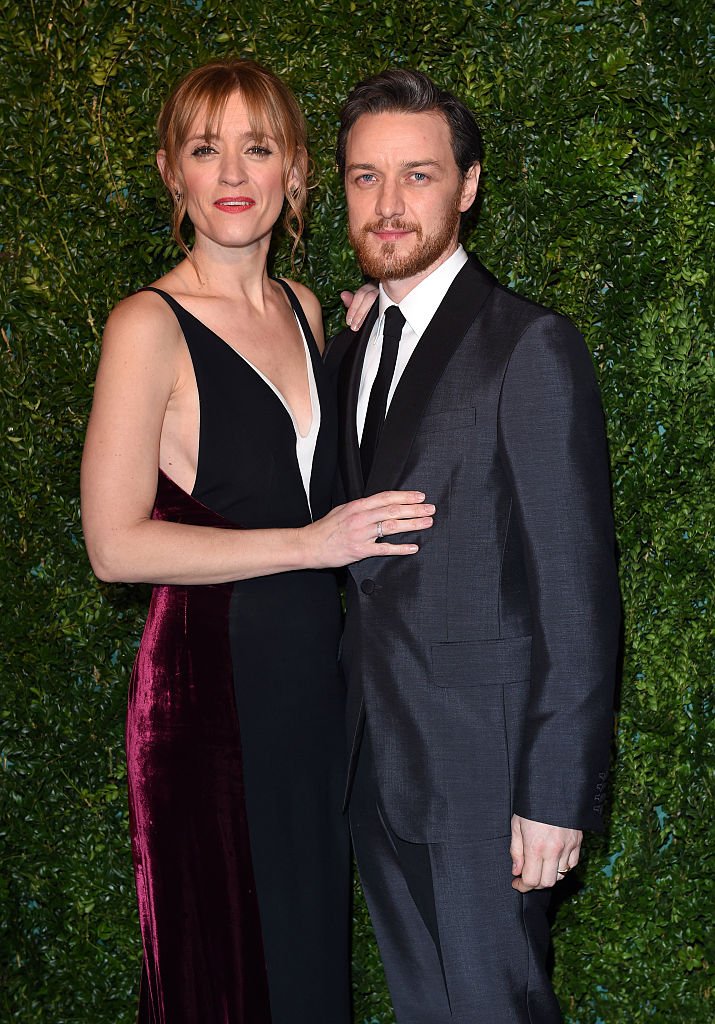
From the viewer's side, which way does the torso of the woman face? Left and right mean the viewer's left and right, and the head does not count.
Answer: facing the viewer and to the right of the viewer

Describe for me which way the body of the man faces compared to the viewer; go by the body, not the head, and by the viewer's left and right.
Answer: facing the viewer and to the left of the viewer

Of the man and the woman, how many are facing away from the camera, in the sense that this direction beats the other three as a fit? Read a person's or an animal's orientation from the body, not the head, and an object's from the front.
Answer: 0

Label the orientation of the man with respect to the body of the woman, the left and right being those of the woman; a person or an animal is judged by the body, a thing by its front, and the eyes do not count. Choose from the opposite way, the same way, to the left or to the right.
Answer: to the right
